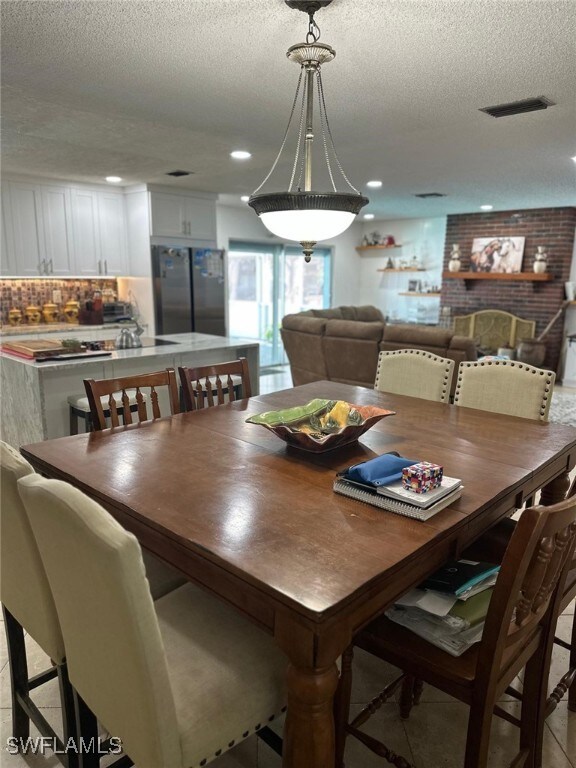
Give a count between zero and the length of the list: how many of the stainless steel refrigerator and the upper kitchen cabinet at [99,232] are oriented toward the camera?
2

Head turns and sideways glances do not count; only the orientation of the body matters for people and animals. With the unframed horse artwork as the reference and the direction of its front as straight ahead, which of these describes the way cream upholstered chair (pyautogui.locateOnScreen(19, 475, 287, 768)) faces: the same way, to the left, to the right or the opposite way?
the opposite way

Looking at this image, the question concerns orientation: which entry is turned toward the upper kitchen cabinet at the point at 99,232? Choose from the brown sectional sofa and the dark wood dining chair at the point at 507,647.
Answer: the dark wood dining chair

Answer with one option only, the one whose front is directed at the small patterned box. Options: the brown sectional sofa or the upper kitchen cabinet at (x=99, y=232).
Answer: the upper kitchen cabinet

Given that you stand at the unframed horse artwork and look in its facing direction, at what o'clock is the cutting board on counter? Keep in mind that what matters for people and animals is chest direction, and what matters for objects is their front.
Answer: The cutting board on counter is roughly at 1 o'clock from the unframed horse artwork.

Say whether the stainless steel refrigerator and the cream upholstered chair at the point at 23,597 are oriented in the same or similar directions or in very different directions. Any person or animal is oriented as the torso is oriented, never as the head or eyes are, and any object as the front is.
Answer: very different directions

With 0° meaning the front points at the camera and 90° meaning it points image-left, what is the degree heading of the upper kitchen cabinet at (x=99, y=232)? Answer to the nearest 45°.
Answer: approximately 0°

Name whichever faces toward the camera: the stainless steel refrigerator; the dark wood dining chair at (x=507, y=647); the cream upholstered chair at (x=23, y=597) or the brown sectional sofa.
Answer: the stainless steel refrigerator

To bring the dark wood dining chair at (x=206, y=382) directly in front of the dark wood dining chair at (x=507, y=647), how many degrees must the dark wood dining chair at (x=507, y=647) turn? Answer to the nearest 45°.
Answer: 0° — it already faces it

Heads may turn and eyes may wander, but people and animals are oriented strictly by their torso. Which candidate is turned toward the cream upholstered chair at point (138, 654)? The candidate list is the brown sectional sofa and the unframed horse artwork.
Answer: the unframed horse artwork

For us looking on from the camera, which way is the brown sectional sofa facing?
facing away from the viewer and to the right of the viewer

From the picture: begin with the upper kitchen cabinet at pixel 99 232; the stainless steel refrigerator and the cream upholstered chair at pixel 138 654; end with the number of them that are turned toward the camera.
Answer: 2

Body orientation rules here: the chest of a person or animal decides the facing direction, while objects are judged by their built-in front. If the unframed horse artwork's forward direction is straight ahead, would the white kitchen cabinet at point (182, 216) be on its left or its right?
on its right

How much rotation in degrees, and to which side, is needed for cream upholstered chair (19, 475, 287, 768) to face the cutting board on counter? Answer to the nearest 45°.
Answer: approximately 45° to its left
